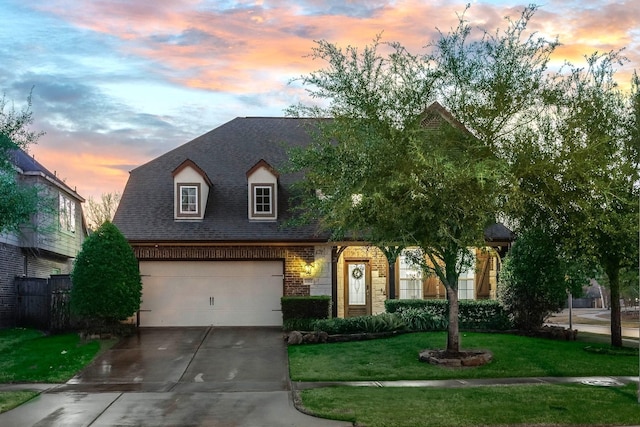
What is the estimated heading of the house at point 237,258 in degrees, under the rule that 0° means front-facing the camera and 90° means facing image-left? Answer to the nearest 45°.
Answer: approximately 0°

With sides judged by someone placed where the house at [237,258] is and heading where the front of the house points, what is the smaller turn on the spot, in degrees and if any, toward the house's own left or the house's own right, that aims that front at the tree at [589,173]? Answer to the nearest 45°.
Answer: approximately 45° to the house's own left

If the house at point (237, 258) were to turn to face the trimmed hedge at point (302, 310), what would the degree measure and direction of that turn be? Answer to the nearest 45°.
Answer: approximately 45° to its left

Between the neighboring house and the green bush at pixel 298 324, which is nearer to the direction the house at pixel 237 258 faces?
the green bush
